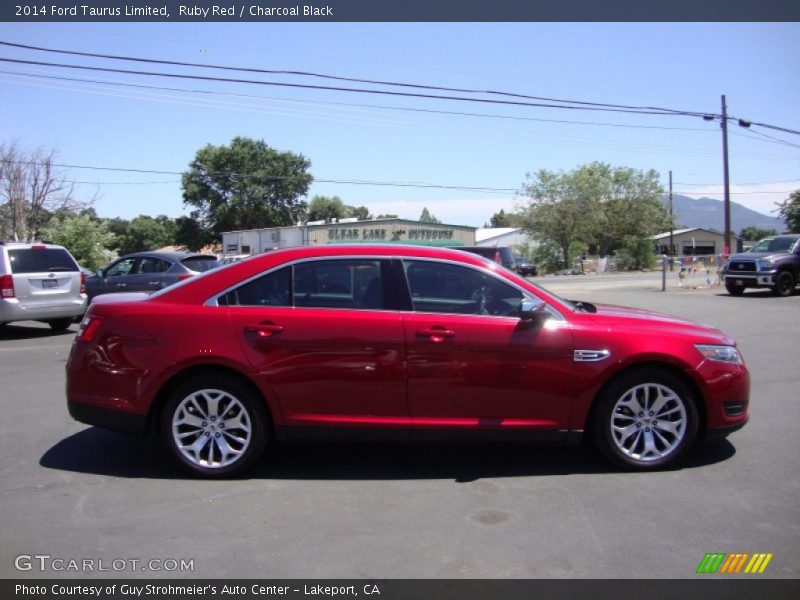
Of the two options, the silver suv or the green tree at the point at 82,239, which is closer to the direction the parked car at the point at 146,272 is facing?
the green tree

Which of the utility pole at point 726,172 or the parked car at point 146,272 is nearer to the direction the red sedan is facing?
the utility pole

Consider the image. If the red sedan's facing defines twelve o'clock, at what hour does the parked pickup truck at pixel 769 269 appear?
The parked pickup truck is roughly at 10 o'clock from the red sedan.

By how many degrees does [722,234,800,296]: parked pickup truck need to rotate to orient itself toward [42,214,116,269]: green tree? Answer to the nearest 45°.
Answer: approximately 45° to its right

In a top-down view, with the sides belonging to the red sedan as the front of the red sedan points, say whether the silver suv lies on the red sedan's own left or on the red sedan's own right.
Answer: on the red sedan's own left

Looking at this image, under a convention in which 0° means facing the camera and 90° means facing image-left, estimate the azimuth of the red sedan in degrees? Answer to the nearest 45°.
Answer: approximately 270°

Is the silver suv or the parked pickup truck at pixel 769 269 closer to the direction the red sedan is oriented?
the parked pickup truck

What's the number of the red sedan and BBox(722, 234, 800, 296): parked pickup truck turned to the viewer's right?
1

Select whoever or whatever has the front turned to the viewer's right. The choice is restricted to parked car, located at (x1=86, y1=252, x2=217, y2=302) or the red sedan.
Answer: the red sedan
